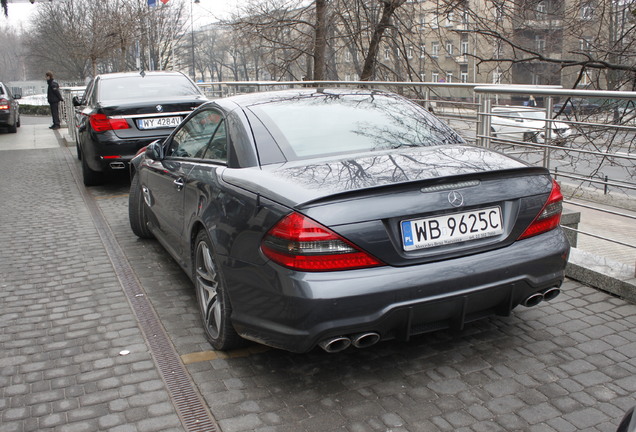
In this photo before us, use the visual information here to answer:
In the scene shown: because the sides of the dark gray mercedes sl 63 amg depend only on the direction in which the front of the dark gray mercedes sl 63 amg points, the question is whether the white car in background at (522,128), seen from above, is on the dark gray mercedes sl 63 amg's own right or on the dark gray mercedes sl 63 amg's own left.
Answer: on the dark gray mercedes sl 63 amg's own right

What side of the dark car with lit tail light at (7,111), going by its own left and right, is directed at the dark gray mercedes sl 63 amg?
back

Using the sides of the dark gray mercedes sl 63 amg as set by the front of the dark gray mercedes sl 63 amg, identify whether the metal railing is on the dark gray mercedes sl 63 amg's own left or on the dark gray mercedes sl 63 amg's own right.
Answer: on the dark gray mercedes sl 63 amg's own right

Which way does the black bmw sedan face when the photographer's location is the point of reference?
facing away from the viewer

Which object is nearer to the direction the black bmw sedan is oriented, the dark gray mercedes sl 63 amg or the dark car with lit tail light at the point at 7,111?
the dark car with lit tail light

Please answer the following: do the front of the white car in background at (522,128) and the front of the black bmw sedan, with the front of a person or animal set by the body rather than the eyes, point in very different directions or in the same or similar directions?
very different directions
